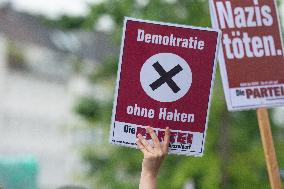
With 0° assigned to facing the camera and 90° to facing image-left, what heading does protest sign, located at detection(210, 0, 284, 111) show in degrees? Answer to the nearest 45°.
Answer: approximately 0°
